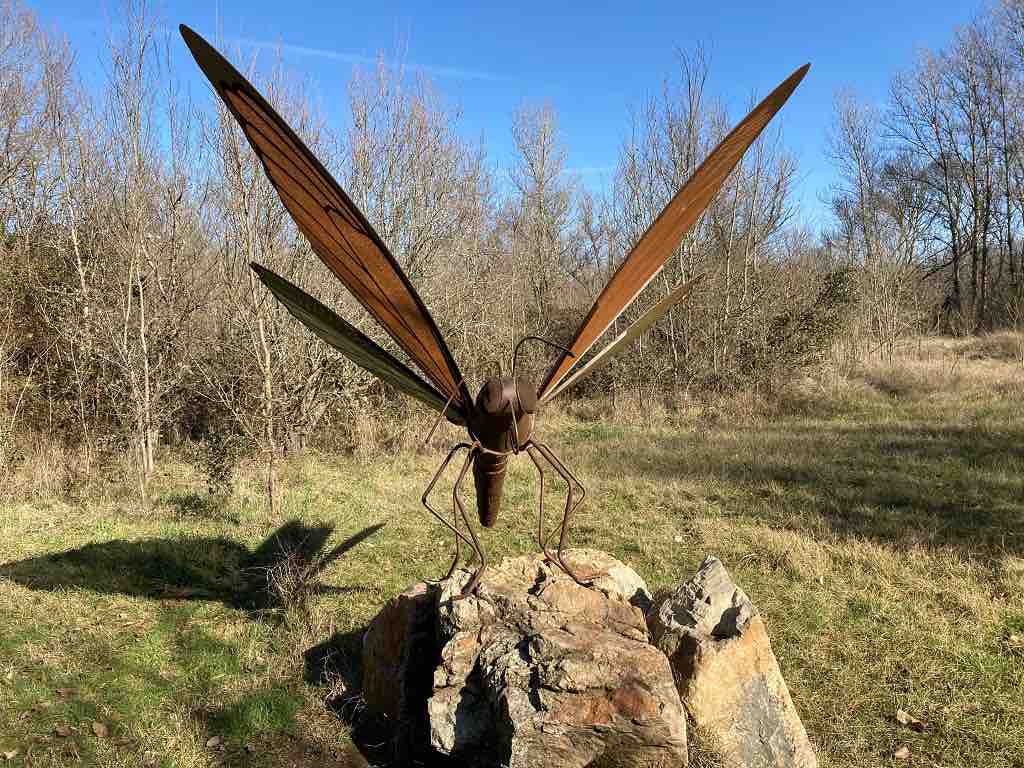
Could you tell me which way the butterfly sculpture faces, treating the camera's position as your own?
facing the viewer
